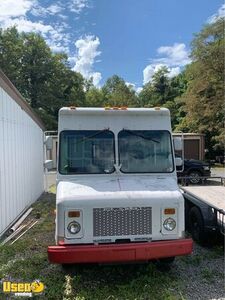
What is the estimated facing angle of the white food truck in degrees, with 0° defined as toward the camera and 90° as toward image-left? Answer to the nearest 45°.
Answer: approximately 0°

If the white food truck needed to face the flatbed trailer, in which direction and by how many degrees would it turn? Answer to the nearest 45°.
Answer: approximately 135° to its left

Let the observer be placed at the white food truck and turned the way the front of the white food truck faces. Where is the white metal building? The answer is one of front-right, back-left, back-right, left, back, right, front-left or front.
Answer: back-right

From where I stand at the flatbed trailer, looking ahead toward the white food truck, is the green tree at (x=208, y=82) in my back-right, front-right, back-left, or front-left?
back-right

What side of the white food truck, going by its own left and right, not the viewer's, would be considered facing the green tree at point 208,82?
back
